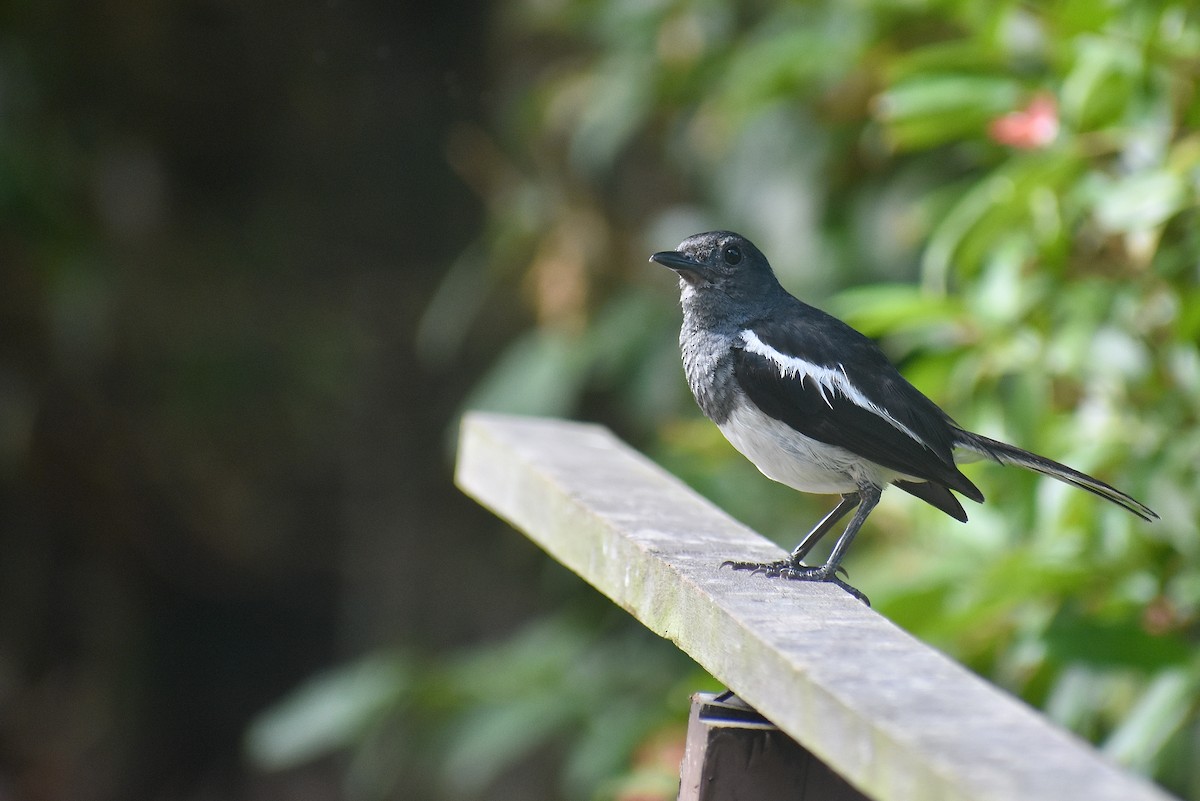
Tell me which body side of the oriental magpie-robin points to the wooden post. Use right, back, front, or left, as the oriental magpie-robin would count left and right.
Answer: left

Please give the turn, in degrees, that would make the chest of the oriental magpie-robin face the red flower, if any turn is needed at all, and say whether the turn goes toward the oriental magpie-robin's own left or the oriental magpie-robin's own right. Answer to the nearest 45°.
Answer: approximately 135° to the oriental magpie-robin's own right

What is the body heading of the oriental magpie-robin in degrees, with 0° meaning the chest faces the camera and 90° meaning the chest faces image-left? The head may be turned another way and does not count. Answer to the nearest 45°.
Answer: approximately 90°
